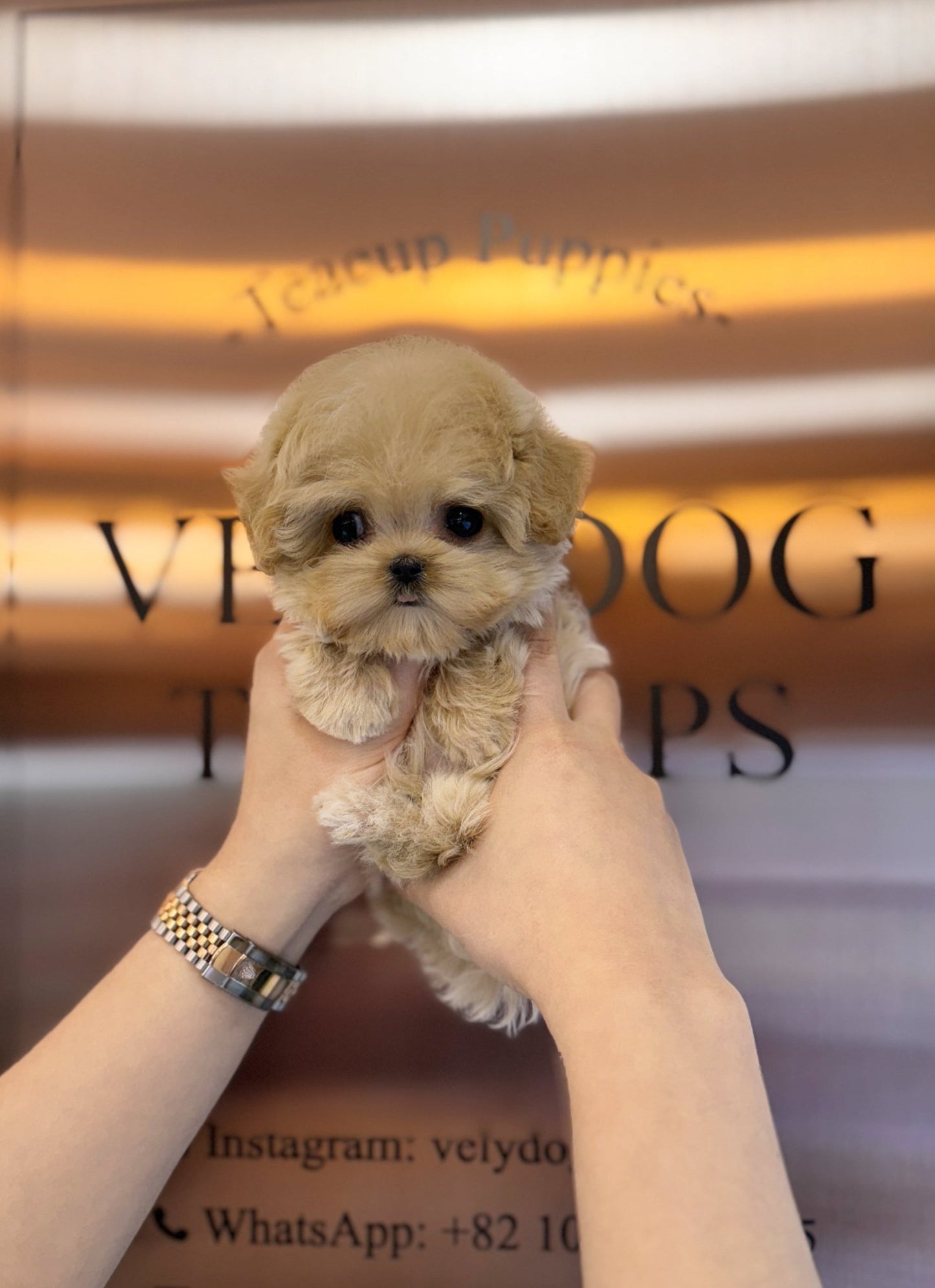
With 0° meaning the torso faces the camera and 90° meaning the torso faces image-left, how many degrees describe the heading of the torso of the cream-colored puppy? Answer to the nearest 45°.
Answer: approximately 0°
